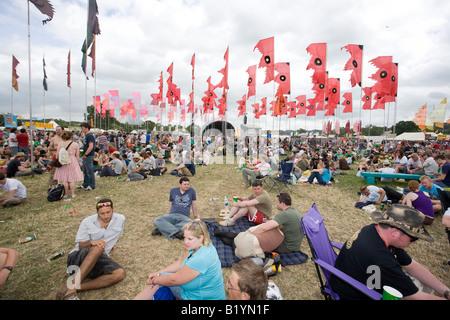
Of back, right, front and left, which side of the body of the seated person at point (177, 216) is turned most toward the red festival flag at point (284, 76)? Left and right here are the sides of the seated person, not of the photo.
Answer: back

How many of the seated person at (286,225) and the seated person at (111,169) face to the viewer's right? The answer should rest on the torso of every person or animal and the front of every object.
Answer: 0

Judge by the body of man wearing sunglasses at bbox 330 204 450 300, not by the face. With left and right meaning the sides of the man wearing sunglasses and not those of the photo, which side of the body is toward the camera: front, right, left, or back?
right
